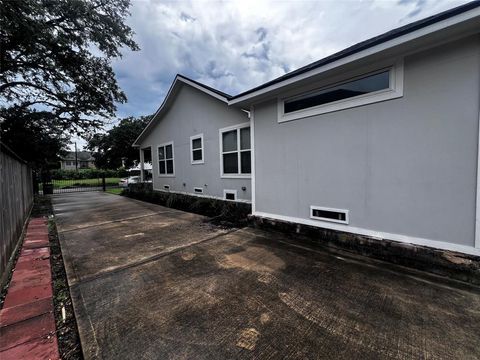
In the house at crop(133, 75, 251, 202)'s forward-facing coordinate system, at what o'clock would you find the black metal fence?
The black metal fence is roughly at 12 o'clock from the house.

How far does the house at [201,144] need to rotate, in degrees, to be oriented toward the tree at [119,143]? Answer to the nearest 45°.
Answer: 0° — it already faces it

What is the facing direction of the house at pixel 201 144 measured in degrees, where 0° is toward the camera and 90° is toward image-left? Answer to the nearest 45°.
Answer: approximately 135°

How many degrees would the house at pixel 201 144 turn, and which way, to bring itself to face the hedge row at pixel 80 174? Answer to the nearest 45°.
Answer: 0° — it already faces it
